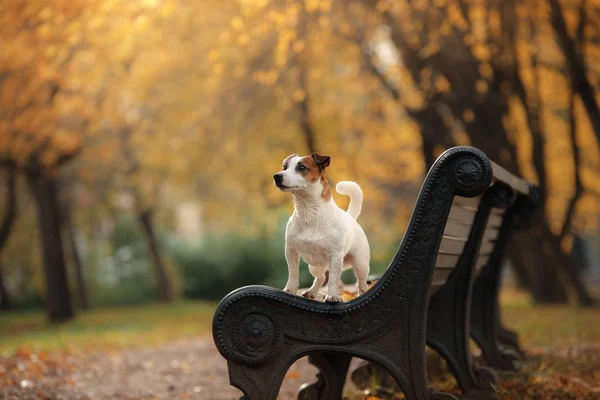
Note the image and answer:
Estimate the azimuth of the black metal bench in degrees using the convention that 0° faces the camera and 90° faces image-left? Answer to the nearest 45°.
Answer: approximately 90°

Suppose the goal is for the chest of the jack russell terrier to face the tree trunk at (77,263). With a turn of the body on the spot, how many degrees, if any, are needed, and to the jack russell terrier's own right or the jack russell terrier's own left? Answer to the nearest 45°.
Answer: approximately 135° to the jack russell terrier's own right

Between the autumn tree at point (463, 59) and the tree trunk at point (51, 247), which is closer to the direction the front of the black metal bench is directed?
the tree trunk

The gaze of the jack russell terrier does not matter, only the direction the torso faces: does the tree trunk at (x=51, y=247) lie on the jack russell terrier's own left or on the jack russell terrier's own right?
on the jack russell terrier's own right

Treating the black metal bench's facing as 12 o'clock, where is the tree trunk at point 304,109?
The tree trunk is roughly at 3 o'clock from the black metal bench.

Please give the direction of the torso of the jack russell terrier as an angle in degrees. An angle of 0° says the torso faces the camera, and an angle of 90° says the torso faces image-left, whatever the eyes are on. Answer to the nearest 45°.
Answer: approximately 45°
